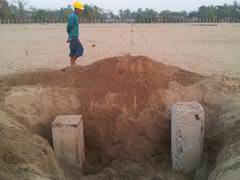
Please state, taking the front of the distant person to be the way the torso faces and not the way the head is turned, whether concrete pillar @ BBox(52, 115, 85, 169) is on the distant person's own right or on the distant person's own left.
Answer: on the distant person's own right

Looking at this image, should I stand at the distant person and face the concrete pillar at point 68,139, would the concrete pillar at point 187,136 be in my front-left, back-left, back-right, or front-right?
front-left

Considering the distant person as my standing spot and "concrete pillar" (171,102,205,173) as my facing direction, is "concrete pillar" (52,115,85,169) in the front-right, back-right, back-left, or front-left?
front-right
